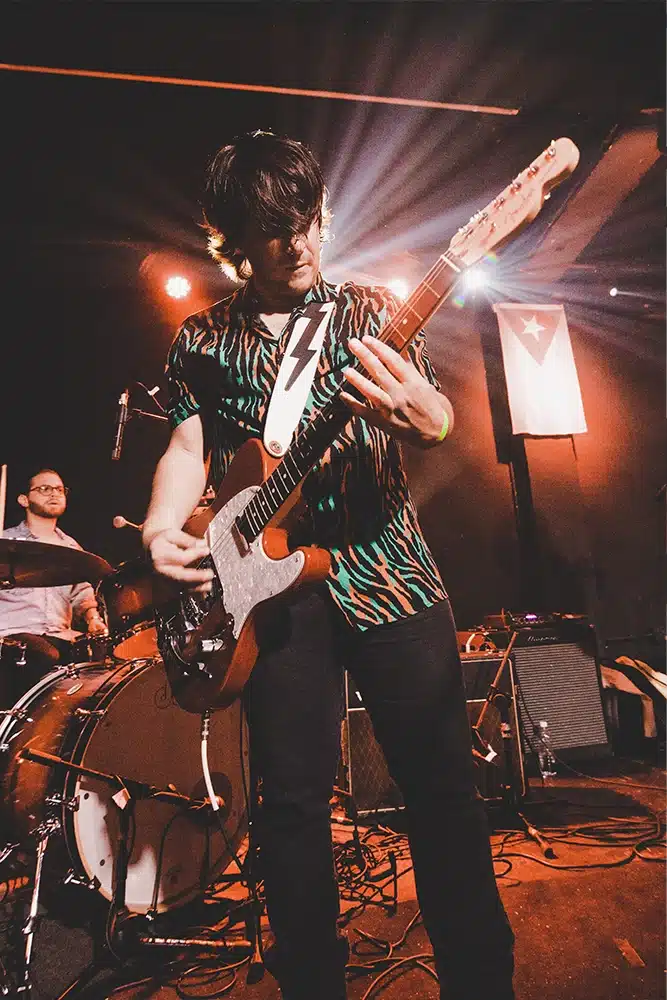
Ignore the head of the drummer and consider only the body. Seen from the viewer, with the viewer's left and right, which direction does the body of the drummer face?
facing the viewer and to the right of the viewer

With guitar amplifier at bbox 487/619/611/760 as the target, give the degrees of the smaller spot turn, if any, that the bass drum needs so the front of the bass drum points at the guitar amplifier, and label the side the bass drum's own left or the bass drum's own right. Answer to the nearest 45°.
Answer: approximately 45° to the bass drum's own left

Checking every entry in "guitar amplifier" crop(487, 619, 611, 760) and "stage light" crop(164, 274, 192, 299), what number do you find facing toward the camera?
2

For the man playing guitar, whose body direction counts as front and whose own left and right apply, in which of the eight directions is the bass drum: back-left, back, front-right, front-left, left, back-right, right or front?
back-right

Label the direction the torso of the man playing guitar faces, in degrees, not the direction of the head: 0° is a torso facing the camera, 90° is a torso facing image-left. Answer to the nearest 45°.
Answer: approximately 0°

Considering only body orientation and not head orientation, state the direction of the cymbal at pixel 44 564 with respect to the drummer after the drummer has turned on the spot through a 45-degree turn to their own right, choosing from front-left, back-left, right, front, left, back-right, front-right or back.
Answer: front

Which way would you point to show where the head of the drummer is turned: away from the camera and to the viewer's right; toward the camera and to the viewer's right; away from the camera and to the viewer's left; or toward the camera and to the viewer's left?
toward the camera and to the viewer's right

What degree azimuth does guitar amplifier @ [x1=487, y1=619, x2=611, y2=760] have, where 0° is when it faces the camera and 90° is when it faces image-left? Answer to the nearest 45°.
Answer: approximately 0°

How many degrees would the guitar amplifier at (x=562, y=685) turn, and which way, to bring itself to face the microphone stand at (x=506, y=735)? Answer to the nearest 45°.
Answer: approximately 45° to its right

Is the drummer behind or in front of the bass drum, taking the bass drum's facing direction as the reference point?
behind
